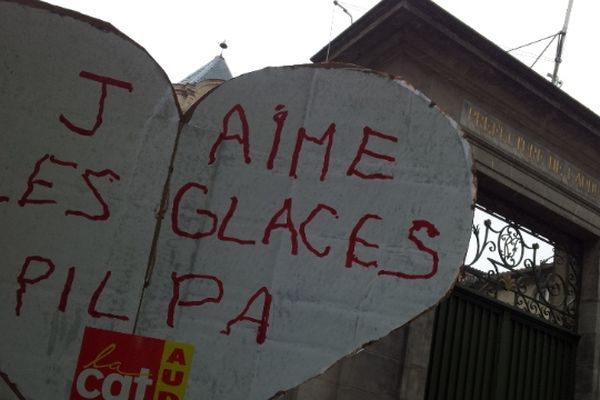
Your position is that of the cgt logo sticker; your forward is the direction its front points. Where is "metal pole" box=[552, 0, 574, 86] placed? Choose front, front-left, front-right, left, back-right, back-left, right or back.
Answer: back-left

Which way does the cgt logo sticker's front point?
toward the camera

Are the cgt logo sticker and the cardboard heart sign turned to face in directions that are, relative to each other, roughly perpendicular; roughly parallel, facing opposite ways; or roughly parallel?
roughly parallel

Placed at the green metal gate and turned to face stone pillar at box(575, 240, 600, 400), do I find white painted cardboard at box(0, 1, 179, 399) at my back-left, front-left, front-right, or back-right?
back-right

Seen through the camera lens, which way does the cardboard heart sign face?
facing the viewer

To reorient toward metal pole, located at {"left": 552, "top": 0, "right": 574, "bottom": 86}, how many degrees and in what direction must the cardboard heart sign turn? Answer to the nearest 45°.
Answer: approximately 135° to its left

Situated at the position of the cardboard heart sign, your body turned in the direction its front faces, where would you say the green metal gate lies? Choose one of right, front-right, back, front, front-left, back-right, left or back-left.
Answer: back-left

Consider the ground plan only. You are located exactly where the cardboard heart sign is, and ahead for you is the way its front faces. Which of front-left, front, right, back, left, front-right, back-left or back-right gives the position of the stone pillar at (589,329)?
back-left

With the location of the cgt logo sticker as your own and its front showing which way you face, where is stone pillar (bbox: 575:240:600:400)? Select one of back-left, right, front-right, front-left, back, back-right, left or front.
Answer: back-left
